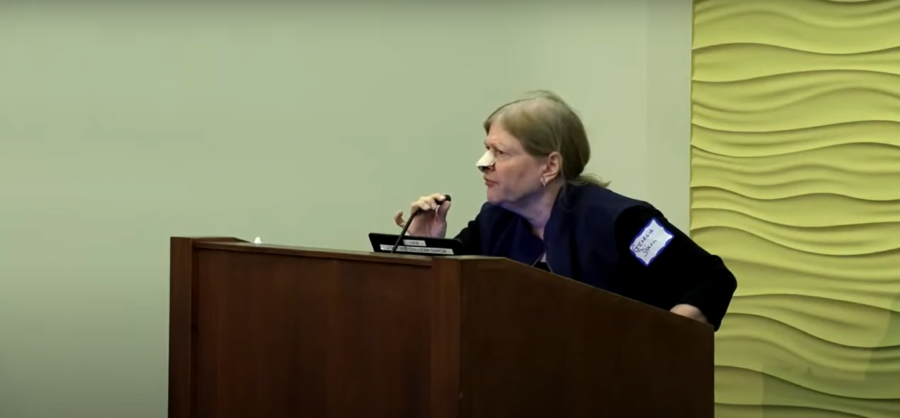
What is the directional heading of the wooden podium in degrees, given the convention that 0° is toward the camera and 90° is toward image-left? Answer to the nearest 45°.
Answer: approximately 45°

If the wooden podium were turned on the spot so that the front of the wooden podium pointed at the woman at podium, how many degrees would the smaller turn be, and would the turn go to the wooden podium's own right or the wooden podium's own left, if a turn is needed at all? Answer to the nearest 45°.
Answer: approximately 180°

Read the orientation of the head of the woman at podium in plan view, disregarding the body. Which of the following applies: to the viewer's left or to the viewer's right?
to the viewer's left
